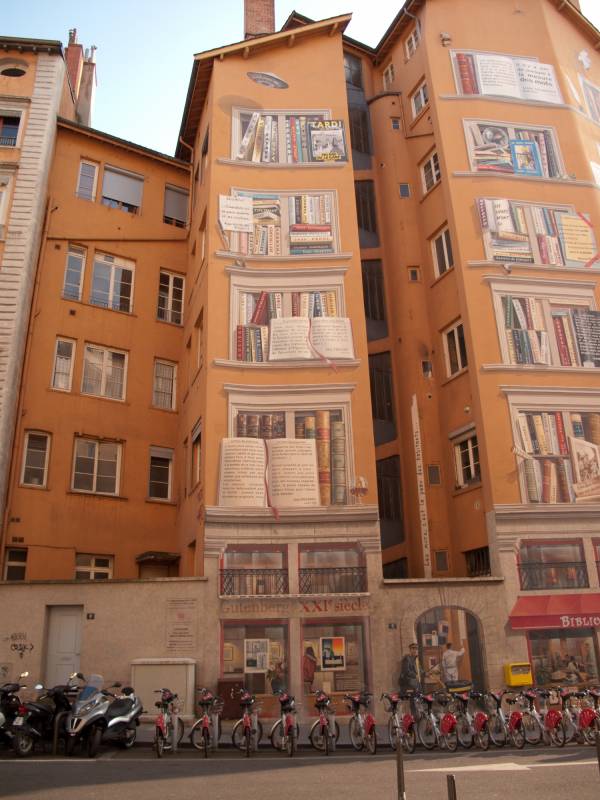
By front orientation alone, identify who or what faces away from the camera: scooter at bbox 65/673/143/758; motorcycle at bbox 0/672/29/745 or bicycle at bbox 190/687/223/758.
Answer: the bicycle

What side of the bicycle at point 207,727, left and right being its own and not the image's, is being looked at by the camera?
back

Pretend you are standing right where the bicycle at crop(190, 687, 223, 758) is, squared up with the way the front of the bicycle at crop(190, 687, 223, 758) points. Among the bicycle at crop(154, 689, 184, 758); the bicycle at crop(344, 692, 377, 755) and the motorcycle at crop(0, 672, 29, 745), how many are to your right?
1

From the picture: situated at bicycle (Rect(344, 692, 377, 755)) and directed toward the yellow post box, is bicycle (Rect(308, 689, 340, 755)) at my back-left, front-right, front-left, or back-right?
back-left

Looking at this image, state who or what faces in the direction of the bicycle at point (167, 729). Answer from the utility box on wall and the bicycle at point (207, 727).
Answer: the utility box on wall

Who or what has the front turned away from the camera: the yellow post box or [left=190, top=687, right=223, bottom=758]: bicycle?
the bicycle

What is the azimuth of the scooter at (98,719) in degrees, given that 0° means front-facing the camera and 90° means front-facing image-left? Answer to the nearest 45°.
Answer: approximately 45°

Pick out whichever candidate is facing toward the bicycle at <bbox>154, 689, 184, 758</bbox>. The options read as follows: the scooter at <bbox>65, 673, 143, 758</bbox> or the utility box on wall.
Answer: the utility box on wall
